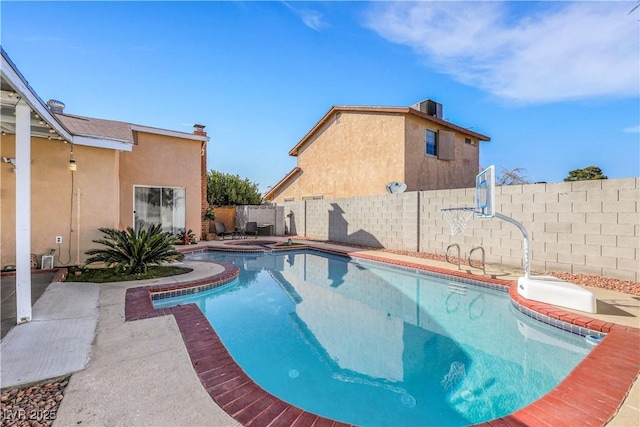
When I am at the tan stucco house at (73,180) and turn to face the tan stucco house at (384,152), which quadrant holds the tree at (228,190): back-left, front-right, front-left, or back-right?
front-left

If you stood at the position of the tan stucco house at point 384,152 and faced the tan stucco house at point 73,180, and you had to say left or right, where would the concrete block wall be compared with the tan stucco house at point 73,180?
left
